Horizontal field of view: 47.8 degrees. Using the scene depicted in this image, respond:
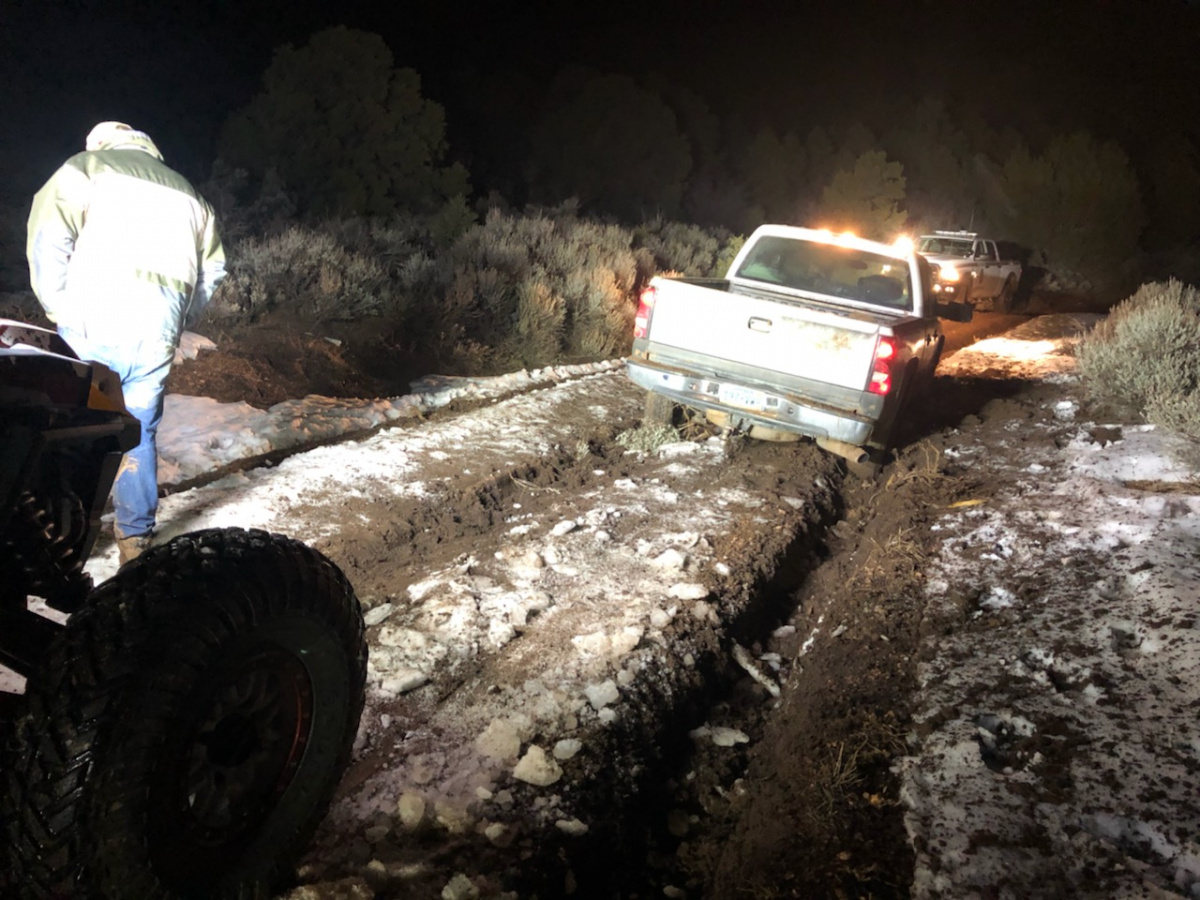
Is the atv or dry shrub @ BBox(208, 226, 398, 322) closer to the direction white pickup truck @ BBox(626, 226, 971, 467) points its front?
the dry shrub

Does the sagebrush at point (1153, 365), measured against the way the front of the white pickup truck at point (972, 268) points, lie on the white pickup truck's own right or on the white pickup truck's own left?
on the white pickup truck's own left

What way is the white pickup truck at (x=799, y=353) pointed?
away from the camera

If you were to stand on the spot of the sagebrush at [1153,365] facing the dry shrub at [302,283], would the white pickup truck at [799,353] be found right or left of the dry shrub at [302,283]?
left

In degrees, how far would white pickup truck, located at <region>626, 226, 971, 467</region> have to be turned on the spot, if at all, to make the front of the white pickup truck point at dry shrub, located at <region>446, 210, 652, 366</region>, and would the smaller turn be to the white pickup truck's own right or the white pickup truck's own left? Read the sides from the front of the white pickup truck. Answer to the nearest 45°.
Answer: approximately 45° to the white pickup truck's own left

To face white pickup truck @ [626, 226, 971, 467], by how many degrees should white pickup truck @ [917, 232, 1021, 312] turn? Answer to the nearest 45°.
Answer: approximately 45° to its left

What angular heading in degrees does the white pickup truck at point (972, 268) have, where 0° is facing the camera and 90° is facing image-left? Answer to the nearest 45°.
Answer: approximately 45°

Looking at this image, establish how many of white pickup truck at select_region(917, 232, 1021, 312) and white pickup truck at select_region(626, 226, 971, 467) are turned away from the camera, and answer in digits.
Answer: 1

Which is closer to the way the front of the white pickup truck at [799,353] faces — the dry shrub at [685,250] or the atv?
the dry shrub

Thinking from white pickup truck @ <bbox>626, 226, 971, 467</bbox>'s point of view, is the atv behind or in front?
behind

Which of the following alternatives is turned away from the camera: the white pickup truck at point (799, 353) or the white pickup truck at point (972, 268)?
the white pickup truck at point (799, 353)
